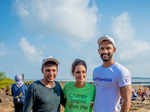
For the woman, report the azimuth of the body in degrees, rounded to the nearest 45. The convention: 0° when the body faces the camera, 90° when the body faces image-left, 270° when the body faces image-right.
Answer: approximately 0°
